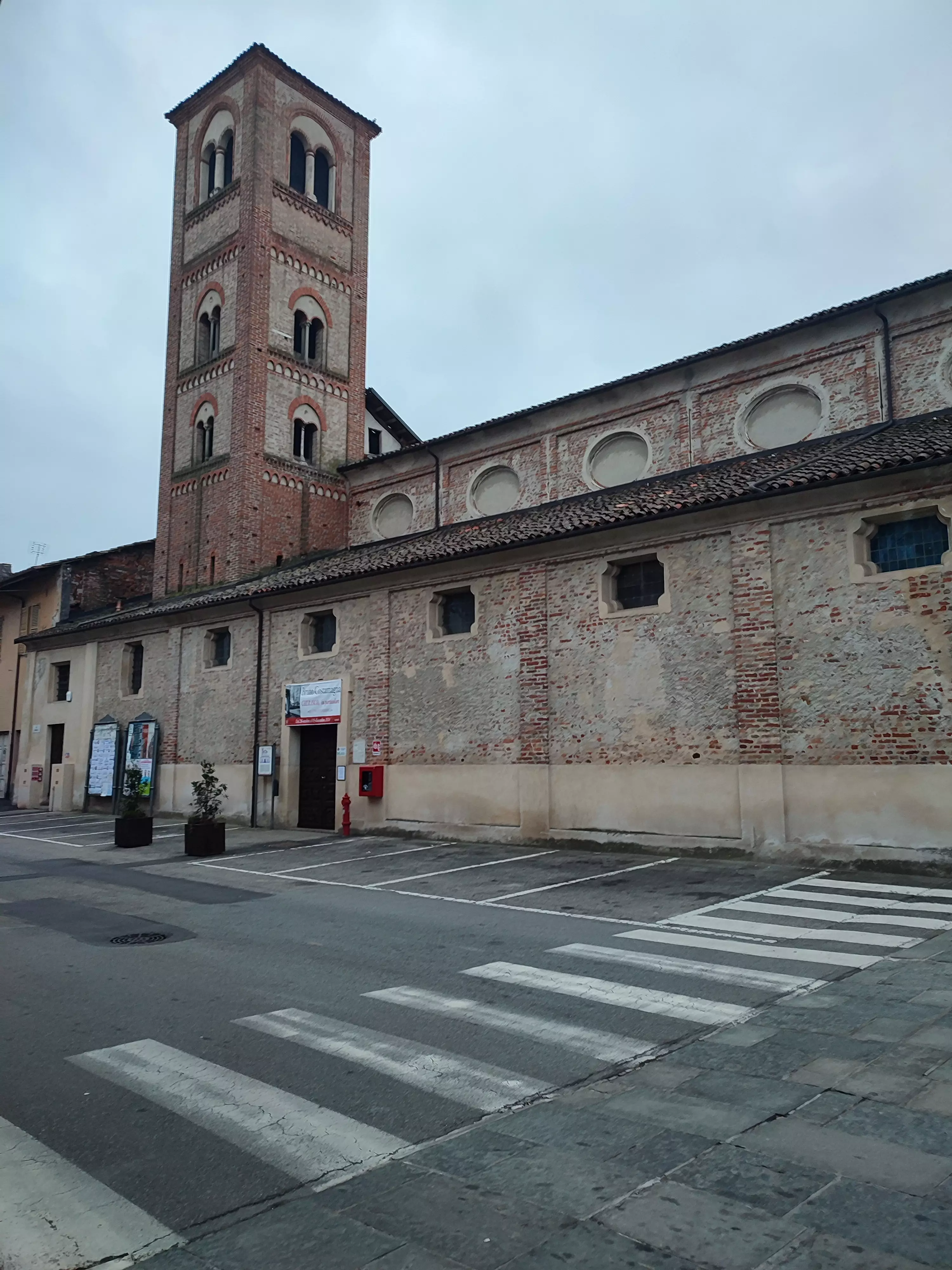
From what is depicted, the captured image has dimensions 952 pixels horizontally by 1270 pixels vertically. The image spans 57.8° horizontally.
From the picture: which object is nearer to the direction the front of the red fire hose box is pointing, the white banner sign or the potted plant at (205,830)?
the potted plant

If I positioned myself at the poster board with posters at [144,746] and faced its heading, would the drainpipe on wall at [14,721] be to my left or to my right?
on my right

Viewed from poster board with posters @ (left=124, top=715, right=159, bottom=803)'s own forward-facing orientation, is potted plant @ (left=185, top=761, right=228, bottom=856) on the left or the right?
on its left

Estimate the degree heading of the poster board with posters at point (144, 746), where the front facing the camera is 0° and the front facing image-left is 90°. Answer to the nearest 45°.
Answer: approximately 45°

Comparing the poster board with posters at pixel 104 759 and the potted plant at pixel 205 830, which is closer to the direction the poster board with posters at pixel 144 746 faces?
the potted plant

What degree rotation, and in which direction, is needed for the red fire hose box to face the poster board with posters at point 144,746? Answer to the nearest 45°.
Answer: approximately 90° to its right

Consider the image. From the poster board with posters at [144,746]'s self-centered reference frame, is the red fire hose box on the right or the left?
on its left

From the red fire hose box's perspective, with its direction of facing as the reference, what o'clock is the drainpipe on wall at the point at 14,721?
The drainpipe on wall is roughly at 3 o'clock from the red fire hose box.
